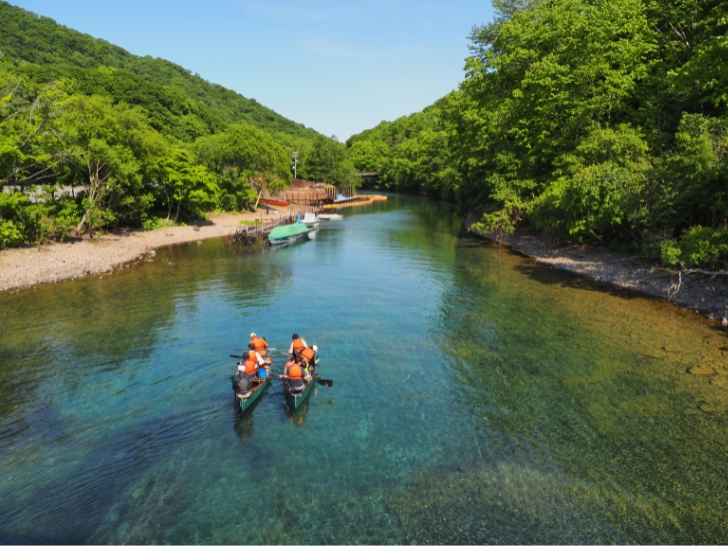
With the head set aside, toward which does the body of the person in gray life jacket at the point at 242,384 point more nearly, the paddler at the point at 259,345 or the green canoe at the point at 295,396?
the paddler

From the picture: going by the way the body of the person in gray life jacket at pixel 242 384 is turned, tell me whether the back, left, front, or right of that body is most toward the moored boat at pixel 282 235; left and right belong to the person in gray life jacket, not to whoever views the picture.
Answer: front

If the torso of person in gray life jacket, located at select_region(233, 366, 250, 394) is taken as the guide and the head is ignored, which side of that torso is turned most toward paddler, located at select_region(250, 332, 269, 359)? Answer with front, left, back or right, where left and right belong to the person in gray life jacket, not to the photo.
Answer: front

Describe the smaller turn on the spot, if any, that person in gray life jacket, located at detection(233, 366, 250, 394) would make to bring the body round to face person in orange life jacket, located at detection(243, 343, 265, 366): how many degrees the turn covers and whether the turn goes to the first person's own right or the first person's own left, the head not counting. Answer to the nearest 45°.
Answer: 0° — they already face them

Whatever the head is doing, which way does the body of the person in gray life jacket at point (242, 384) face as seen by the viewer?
away from the camera

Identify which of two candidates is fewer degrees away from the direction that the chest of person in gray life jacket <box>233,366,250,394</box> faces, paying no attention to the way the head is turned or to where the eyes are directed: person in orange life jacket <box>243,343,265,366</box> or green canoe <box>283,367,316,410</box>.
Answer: the person in orange life jacket

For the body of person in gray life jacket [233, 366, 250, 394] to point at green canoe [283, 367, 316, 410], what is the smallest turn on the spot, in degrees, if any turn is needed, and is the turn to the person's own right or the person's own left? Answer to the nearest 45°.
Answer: approximately 90° to the person's own right
